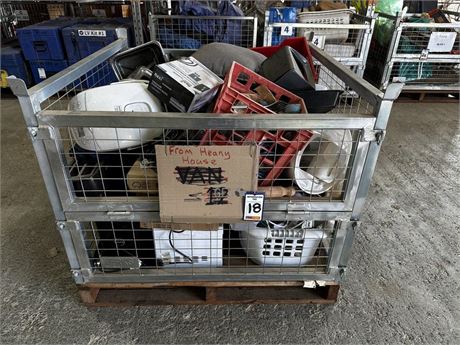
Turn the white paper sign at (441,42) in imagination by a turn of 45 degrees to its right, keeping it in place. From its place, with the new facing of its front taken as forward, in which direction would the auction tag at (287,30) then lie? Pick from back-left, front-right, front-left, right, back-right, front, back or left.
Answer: front

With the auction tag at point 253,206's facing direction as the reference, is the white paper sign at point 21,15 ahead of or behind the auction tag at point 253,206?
behind

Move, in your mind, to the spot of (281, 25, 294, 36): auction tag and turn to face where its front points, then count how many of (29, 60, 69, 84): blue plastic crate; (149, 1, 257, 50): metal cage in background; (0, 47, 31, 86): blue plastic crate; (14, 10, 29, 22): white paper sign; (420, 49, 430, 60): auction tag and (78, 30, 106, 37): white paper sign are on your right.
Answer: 5

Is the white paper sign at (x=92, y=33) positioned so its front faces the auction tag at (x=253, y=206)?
yes

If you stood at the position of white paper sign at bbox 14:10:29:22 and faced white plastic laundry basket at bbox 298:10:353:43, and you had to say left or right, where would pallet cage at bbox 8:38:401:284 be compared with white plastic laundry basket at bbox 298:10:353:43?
right

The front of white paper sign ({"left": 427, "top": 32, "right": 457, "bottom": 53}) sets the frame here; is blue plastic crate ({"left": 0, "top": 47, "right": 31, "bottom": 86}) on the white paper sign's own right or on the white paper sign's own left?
on the white paper sign's own right

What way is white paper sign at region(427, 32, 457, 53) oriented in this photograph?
toward the camera

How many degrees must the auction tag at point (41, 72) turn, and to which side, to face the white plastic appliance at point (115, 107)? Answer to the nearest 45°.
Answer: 0° — it already faces it

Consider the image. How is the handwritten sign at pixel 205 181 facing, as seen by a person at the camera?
facing the viewer

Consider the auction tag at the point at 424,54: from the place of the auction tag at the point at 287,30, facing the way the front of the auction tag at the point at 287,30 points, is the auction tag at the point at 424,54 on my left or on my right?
on my left

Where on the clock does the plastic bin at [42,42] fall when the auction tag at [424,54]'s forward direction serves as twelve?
The plastic bin is roughly at 2 o'clock from the auction tag.

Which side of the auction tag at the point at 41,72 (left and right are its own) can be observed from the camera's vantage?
front

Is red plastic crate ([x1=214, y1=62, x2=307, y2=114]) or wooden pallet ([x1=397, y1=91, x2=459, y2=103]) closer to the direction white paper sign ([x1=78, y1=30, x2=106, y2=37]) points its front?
the red plastic crate

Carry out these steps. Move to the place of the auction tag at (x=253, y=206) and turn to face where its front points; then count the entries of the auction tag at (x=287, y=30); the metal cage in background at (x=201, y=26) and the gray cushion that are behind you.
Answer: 3
